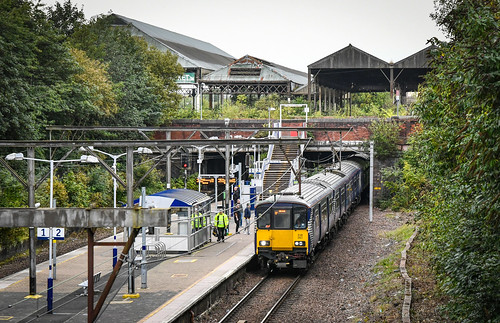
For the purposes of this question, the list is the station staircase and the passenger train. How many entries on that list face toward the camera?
2

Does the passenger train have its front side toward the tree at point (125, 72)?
no

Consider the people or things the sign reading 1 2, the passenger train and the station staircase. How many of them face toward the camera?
3

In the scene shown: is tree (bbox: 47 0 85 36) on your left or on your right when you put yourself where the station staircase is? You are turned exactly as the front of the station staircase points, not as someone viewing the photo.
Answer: on your right

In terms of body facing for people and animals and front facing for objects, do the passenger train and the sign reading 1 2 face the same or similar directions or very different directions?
same or similar directions

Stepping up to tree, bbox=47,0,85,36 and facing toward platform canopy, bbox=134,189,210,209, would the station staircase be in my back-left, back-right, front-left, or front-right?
front-left

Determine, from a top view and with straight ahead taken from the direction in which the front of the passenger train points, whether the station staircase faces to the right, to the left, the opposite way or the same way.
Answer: the same way

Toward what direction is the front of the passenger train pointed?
toward the camera

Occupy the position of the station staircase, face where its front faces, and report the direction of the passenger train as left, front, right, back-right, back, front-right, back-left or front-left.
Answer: front

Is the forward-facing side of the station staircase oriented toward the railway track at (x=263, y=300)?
yes

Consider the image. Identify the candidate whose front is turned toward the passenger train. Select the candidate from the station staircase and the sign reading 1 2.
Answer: the station staircase

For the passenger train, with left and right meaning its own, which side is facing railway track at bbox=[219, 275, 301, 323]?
front

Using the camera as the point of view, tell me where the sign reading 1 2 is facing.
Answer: facing the viewer

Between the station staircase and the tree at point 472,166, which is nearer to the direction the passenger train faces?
the tree

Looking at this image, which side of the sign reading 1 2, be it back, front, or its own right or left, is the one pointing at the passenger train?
back
